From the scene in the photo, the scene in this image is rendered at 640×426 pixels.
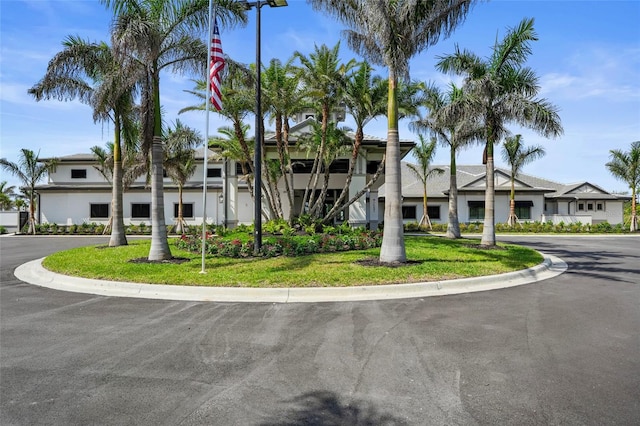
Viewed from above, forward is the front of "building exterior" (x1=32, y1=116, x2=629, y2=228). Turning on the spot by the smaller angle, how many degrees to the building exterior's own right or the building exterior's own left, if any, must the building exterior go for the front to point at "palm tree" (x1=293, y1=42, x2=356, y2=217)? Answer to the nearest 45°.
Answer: approximately 45° to the building exterior's own left

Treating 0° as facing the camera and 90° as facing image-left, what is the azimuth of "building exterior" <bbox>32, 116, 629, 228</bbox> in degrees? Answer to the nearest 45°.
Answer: approximately 0°

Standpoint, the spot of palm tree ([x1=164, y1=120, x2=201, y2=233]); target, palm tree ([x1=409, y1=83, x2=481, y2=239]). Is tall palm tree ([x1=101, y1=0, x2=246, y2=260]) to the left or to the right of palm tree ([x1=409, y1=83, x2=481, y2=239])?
right

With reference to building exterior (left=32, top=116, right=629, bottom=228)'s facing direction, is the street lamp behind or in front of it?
in front

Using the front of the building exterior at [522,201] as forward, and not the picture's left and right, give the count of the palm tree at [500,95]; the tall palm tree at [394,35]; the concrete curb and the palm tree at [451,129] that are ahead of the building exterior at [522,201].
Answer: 4

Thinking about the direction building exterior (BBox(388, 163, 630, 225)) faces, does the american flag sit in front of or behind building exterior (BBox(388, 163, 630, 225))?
in front

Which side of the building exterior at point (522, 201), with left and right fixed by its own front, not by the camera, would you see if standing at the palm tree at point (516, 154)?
front

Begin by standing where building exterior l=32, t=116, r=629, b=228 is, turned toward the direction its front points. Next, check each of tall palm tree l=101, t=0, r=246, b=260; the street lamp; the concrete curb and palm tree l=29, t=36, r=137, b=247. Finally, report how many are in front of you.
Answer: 4

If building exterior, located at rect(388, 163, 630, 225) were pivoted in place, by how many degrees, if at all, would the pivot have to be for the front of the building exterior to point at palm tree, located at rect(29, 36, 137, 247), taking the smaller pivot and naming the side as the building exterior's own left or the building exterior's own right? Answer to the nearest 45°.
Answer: approximately 45° to the building exterior's own right

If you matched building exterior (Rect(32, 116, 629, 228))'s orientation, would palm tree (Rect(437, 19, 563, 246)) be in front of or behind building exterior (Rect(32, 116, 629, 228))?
in front
